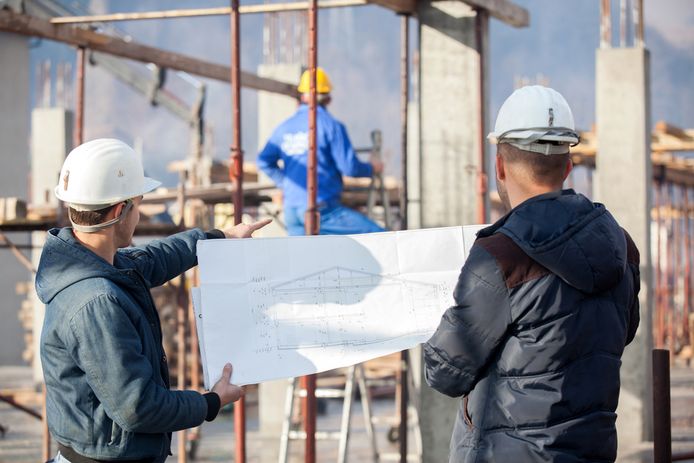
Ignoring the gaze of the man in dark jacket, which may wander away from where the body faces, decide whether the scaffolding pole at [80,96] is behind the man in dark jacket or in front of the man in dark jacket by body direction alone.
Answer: in front

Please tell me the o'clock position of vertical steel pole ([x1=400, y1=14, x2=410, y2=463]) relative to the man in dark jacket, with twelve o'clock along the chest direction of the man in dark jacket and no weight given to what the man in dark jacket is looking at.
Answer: The vertical steel pole is roughly at 1 o'clock from the man in dark jacket.

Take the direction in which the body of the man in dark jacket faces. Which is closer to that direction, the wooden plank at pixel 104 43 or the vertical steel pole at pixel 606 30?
the wooden plank

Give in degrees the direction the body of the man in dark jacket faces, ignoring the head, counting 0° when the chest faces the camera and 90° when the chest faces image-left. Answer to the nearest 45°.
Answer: approximately 135°

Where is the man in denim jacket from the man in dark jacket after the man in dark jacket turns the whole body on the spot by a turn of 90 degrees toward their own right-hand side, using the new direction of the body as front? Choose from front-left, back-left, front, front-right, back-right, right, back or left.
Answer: back-left

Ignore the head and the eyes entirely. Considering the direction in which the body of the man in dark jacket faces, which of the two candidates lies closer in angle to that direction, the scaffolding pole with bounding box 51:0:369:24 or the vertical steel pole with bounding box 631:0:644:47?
the scaffolding pole

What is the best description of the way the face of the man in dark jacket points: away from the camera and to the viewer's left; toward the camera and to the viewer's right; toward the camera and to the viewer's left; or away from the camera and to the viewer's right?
away from the camera and to the viewer's left

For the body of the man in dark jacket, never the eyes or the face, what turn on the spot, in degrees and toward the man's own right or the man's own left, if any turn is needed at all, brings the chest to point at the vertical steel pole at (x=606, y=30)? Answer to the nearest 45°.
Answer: approximately 45° to the man's own right

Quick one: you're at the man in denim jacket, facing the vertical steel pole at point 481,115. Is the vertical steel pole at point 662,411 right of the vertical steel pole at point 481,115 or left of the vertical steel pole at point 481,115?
right

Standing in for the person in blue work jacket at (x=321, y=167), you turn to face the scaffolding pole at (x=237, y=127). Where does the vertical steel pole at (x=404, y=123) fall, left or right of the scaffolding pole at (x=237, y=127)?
left

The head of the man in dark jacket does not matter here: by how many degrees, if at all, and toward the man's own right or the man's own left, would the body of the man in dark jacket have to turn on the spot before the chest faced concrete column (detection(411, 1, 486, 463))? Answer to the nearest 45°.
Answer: approximately 45° to the man's own right

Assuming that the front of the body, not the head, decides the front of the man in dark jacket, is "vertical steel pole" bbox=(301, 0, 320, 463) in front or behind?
in front

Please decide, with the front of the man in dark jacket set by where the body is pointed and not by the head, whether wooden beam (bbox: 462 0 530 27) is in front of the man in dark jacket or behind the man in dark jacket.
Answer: in front

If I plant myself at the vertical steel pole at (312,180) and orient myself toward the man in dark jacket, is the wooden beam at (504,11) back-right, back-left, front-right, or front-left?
back-left

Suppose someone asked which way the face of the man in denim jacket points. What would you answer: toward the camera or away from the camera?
away from the camera
